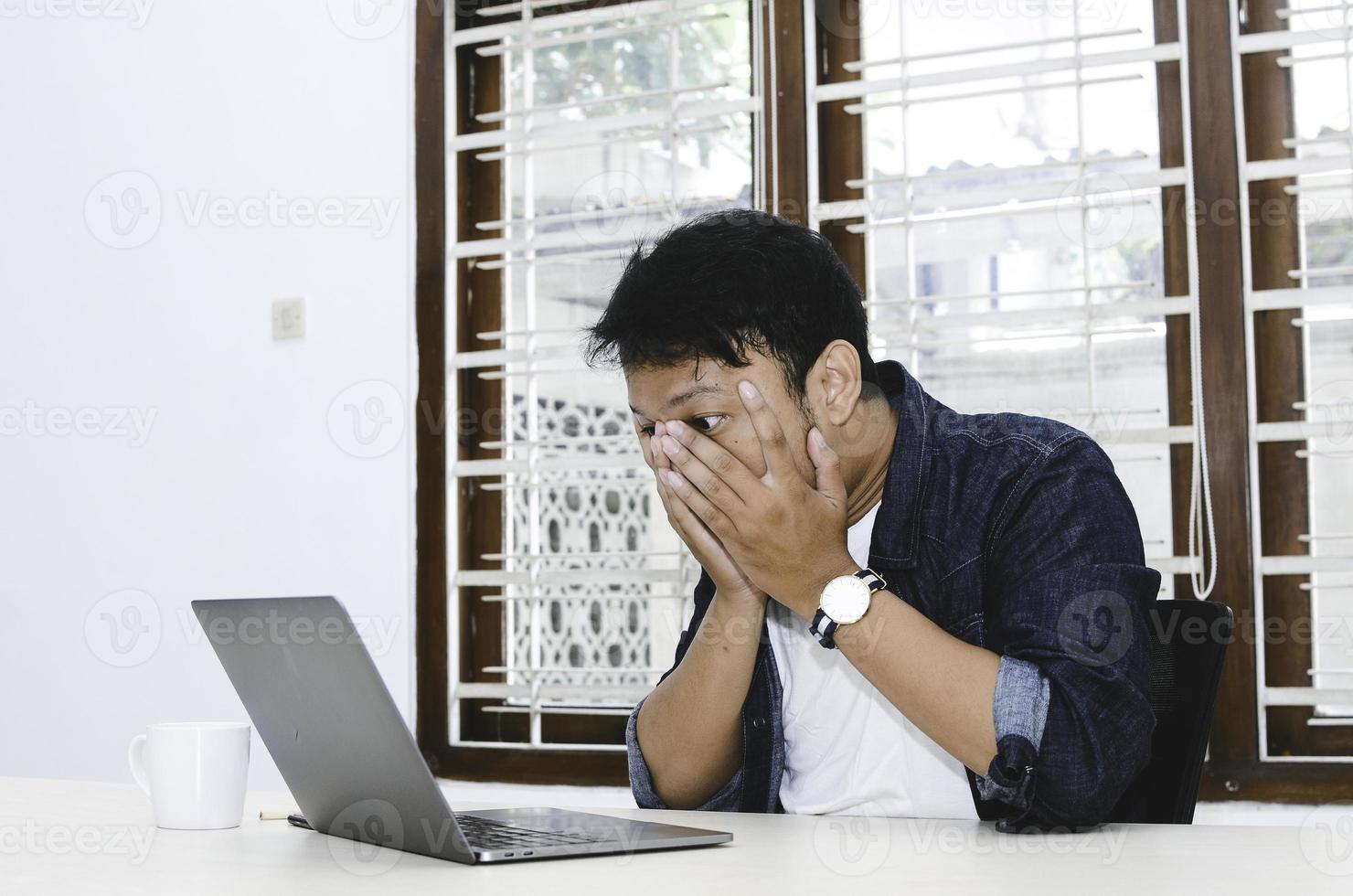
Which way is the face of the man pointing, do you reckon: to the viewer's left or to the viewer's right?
to the viewer's left

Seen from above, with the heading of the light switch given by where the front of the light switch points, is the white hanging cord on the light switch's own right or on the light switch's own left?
on the light switch's own left

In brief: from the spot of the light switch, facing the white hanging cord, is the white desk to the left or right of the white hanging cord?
right

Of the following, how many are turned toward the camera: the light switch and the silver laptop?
1

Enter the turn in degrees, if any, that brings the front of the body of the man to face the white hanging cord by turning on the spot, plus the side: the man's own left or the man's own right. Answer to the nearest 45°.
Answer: approximately 180°

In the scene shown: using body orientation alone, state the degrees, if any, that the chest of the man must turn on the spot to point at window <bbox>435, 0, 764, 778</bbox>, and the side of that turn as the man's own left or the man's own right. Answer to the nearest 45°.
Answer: approximately 90° to the man's own right

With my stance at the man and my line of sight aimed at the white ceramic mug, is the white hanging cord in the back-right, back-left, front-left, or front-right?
back-right

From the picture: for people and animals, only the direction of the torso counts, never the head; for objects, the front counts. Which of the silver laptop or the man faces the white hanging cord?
the silver laptop

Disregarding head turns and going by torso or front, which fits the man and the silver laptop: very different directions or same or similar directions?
very different directions

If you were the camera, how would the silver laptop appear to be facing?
facing away from the viewer and to the right of the viewer

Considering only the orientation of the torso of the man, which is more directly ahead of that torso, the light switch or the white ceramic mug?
the white ceramic mug

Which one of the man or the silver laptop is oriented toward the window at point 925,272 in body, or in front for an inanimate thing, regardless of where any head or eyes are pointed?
the silver laptop

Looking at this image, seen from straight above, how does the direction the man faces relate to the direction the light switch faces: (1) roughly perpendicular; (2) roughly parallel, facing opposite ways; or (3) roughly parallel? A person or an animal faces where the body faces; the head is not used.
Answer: roughly perpendicular

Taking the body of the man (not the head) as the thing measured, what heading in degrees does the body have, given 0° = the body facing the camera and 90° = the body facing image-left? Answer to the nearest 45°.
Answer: approximately 45°

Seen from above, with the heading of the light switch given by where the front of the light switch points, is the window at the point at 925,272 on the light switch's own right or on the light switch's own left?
on the light switch's own left
